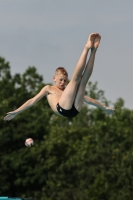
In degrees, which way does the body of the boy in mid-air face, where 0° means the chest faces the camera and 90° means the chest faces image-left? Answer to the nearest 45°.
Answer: approximately 315°
